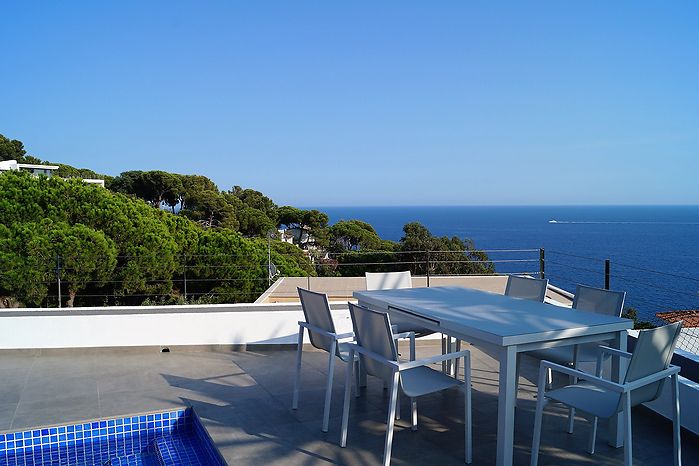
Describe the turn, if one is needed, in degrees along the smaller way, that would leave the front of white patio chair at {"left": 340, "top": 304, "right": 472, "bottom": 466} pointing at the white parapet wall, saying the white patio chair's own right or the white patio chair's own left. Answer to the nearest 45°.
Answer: approximately 90° to the white patio chair's own left

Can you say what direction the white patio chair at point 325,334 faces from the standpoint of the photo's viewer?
facing away from the viewer and to the right of the viewer

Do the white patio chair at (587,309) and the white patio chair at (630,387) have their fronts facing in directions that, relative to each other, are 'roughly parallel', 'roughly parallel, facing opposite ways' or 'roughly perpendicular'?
roughly perpendicular

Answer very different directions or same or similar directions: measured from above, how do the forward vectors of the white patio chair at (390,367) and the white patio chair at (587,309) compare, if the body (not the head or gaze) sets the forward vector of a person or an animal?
very different directions

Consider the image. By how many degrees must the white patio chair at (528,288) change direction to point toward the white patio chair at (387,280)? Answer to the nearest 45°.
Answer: approximately 45° to its right

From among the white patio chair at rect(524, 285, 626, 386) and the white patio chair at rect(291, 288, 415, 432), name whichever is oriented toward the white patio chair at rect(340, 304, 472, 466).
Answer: the white patio chair at rect(524, 285, 626, 386)

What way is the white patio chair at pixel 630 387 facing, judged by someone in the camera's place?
facing away from the viewer and to the left of the viewer

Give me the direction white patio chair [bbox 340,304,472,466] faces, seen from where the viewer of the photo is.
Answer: facing away from the viewer and to the right of the viewer

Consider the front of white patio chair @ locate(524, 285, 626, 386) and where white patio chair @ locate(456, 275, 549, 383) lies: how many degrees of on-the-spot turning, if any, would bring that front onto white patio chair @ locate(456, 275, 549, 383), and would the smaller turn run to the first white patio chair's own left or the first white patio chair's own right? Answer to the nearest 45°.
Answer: approximately 90° to the first white patio chair's own right

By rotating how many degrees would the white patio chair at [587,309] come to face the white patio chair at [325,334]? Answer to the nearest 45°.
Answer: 0° — it already faces it
